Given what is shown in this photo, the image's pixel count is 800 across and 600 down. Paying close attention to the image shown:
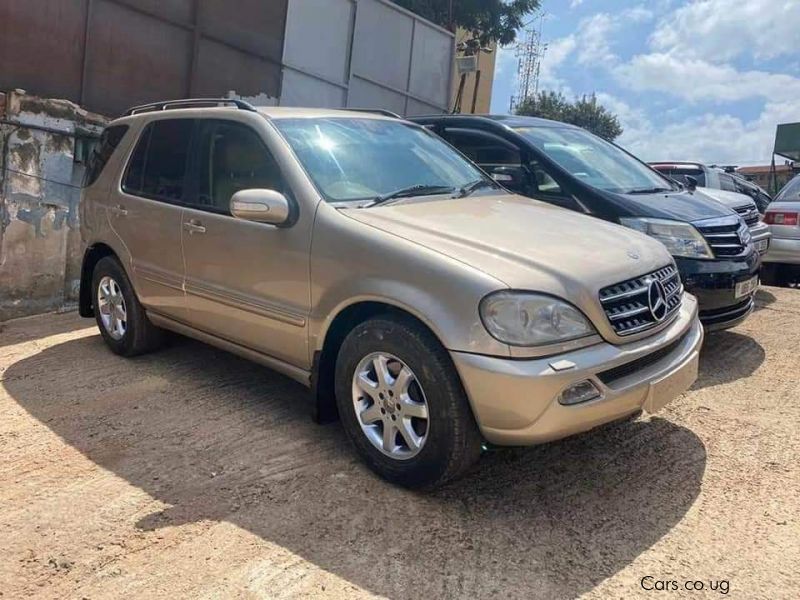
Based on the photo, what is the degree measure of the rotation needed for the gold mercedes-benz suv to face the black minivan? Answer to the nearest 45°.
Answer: approximately 90° to its left

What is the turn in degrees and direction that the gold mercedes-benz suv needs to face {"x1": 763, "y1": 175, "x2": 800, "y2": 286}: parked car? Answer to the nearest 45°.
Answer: approximately 90° to its left

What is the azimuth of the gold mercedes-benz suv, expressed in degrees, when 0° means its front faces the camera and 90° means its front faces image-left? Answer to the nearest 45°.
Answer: approximately 315°

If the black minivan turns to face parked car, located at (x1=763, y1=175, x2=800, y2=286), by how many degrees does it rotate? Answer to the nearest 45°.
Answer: approximately 90° to its left

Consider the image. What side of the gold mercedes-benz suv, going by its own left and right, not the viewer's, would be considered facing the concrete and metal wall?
back

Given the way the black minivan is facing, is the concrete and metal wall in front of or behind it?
behind

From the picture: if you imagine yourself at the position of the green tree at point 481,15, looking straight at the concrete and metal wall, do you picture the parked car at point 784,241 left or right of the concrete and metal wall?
left

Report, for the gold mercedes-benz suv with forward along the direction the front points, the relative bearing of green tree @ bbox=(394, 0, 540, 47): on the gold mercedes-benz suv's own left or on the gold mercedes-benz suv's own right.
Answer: on the gold mercedes-benz suv's own left

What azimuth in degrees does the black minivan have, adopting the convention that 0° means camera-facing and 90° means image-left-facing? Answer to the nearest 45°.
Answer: approximately 315°

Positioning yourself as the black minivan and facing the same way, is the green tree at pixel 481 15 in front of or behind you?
behind

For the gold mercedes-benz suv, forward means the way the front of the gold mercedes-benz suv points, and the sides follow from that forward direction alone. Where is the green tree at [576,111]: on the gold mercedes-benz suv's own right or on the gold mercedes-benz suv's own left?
on the gold mercedes-benz suv's own left
